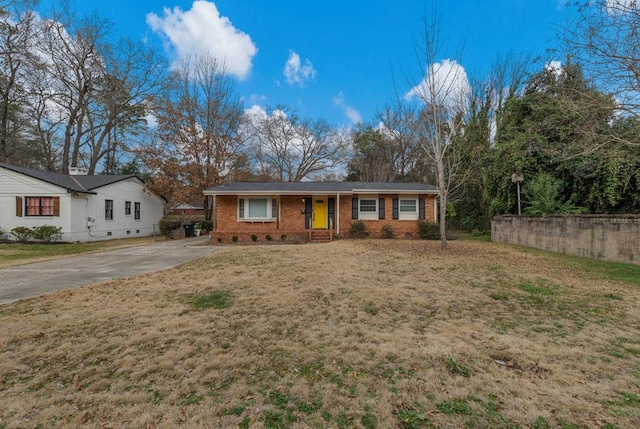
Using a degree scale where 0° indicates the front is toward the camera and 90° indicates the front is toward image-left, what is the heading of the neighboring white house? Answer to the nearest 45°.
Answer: approximately 45°

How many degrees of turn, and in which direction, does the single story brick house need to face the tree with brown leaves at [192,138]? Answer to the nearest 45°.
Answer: approximately 135° to its right

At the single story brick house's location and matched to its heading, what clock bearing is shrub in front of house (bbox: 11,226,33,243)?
The shrub in front of house is roughly at 3 o'clock from the single story brick house.

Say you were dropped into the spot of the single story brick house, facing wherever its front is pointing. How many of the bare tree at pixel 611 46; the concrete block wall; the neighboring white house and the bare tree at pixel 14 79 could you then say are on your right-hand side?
2

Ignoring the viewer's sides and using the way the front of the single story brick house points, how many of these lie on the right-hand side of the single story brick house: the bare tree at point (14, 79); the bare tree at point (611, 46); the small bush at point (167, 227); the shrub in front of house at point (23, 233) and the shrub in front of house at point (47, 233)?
4

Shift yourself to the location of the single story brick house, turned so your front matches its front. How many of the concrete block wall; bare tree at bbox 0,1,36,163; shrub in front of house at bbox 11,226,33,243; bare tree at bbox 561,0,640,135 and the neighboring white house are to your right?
3

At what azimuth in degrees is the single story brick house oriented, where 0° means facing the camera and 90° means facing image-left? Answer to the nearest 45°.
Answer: approximately 0°

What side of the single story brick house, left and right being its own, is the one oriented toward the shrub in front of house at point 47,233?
right

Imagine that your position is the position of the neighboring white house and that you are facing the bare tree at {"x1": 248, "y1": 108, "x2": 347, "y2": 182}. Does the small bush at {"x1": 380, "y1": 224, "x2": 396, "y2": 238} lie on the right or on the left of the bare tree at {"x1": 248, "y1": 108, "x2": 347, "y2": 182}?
right

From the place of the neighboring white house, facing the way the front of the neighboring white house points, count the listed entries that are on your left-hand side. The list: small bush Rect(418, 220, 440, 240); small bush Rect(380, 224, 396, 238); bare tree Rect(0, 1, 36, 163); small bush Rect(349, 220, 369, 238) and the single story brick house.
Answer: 4
